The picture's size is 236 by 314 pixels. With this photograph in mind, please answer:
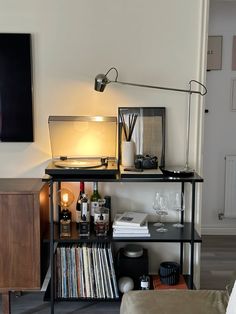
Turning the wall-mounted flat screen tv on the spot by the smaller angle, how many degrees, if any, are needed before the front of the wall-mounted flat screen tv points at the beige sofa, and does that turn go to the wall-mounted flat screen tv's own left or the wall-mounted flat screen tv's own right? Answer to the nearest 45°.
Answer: approximately 45° to the wall-mounted flat screen tv's own left

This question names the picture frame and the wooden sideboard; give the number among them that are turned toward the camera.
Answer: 2

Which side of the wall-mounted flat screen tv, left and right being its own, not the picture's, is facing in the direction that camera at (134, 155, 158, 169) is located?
left

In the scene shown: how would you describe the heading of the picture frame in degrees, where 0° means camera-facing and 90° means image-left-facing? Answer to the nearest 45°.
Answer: approximately 0°

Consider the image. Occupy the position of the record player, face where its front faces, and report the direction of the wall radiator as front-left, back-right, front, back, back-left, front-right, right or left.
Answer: back-left

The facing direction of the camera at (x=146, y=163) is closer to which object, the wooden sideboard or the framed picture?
the wooden sideboard
